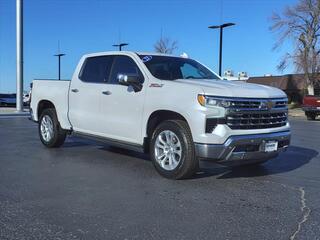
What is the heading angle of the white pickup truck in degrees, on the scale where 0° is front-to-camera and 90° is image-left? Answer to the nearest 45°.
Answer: approximately 315°

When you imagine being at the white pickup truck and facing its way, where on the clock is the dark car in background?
The dark car in background is roughly at 7 o'clock from the white pickup truck.

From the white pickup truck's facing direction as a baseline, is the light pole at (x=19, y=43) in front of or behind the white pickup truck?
behind
